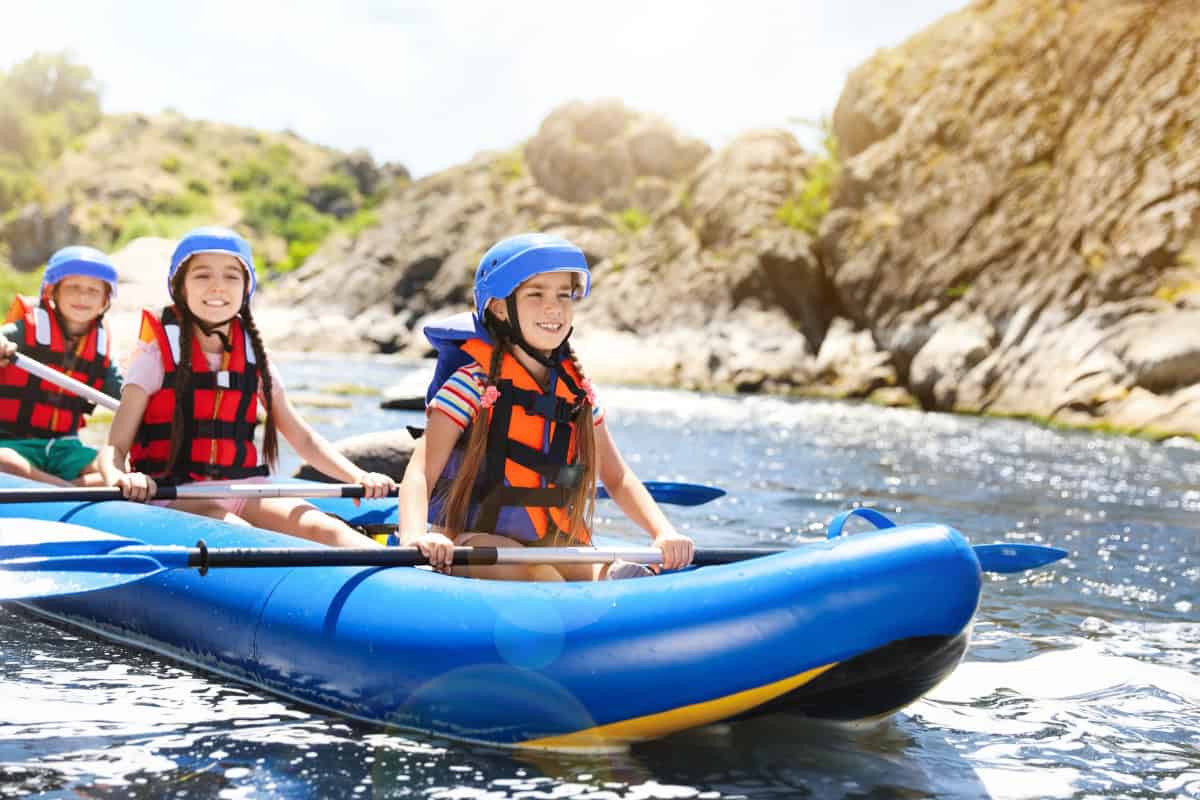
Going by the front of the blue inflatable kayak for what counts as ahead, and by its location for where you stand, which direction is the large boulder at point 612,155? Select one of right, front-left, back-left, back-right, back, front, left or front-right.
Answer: back-left

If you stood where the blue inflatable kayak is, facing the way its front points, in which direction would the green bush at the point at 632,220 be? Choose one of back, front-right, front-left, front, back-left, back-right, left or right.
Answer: back-left

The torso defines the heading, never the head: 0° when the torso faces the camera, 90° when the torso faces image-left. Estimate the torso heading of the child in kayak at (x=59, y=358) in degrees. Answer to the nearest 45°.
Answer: approximately 315°

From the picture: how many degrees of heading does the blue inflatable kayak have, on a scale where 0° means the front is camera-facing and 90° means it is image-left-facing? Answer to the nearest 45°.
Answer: approximately 315°

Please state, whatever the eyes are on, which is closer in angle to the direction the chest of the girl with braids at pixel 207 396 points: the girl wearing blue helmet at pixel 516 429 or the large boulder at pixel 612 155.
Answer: the girl wearing blue helmet

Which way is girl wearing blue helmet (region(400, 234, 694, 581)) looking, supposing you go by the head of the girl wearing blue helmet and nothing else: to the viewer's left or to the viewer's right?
to the viewer's right

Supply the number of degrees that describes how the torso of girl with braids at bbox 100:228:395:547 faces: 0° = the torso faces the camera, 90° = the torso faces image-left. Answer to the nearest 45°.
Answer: approximately 315°

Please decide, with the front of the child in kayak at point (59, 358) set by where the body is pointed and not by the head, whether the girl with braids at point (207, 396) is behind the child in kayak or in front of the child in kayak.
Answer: in front
